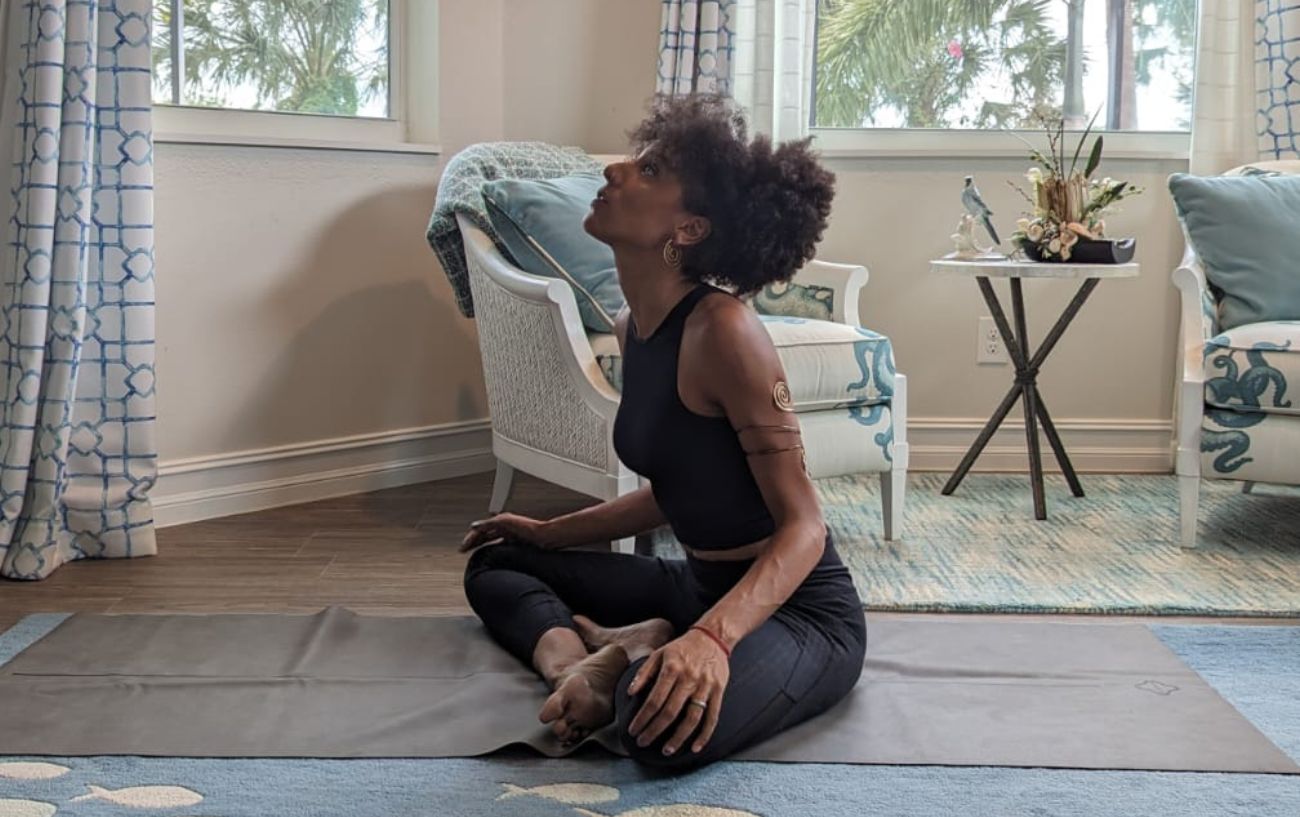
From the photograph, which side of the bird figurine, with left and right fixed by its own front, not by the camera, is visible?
left

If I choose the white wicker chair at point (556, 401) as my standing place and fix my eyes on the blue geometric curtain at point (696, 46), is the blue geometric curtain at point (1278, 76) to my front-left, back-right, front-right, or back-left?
front-right

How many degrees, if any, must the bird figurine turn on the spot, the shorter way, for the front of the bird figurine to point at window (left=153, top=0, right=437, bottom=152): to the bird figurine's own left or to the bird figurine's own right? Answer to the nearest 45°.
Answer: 0° — it already faces it

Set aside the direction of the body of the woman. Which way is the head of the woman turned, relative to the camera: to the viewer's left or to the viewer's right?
to the viewer's left

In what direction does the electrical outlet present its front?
toward the camera

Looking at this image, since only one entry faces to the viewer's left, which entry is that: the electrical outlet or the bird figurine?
the bird figurine

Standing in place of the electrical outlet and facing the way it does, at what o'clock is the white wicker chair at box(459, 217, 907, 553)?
The white wicker chair is roughly at 1 o'clock from the electrical outlet.

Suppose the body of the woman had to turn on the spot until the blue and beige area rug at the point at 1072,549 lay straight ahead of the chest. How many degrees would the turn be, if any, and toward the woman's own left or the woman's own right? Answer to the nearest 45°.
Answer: approximately 180°

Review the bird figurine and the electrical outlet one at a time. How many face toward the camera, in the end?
1

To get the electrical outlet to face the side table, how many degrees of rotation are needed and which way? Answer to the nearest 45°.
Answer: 0° — it already faces it

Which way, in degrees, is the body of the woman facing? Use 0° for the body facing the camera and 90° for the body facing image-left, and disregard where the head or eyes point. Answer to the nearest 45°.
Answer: approximately 45°

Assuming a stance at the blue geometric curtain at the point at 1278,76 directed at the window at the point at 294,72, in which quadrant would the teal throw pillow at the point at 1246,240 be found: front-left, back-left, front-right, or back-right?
front-left

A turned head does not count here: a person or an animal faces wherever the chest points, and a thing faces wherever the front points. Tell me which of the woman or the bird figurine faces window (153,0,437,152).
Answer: the bird figurine
